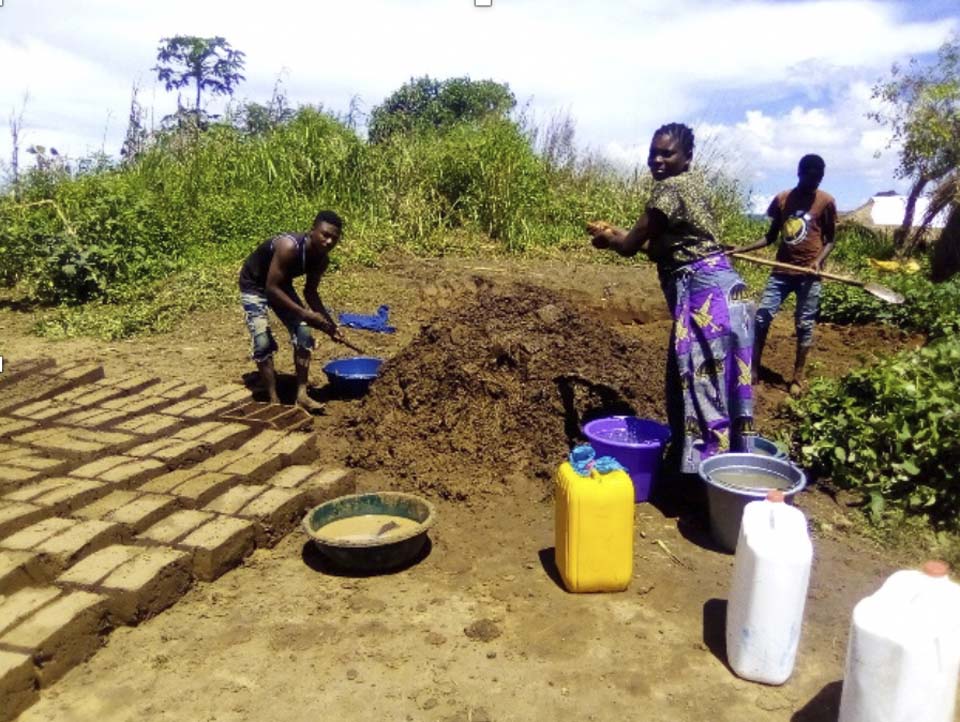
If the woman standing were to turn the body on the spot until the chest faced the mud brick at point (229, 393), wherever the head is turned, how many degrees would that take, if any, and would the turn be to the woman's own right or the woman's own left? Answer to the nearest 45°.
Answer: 0° — they already face it

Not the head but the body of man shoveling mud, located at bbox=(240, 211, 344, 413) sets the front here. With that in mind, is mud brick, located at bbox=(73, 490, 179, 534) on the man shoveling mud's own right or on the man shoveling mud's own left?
on the man shoveling mud's own right

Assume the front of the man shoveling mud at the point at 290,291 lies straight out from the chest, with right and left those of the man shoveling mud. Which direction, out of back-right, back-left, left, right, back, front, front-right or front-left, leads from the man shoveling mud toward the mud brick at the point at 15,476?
right

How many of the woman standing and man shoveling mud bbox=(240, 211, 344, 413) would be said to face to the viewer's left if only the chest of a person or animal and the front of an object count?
1

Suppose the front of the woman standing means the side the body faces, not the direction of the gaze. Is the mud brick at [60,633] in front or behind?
in front

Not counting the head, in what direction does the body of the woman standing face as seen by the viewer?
to the viewer's left

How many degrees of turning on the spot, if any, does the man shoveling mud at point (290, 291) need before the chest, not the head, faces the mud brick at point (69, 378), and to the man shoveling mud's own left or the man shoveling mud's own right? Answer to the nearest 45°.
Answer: approximately 135° to the man shoveling mud's own right

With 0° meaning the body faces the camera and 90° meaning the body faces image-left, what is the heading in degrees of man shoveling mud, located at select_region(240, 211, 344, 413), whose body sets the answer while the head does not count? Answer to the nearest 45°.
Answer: approximately 315°

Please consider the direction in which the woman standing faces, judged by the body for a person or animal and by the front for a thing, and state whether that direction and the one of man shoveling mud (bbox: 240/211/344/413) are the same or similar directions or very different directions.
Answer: very different directions

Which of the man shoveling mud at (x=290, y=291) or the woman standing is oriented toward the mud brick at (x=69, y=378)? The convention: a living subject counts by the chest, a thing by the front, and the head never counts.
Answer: the woman standing

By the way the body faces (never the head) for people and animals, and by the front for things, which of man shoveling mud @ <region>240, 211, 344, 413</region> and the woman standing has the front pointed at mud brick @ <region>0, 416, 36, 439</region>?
the woman standing

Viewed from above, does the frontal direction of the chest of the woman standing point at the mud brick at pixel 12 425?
yes
